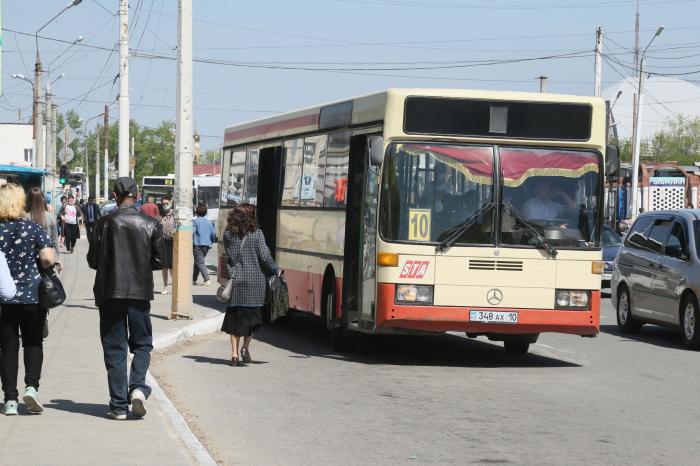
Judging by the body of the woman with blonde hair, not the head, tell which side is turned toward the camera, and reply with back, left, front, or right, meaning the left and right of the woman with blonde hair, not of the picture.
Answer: back

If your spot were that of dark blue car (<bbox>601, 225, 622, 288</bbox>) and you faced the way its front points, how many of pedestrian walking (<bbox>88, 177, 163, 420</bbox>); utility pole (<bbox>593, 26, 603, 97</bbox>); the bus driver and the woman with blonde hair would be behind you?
1

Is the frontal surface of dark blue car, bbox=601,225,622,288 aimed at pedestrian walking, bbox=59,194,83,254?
no

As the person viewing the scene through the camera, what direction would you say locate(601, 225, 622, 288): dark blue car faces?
facing the viewer

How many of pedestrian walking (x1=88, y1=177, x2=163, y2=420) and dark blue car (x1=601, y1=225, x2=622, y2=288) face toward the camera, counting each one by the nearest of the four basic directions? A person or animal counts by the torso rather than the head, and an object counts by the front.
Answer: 1

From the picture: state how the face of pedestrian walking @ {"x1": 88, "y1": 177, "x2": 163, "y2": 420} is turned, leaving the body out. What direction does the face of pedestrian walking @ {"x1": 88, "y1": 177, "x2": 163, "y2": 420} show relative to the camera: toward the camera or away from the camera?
away from the camera

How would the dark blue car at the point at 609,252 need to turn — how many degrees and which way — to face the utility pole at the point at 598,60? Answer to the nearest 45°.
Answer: approximately 180°

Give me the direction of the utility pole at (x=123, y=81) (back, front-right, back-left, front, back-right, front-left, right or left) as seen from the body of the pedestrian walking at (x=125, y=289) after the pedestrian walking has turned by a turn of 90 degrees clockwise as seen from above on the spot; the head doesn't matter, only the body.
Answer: left

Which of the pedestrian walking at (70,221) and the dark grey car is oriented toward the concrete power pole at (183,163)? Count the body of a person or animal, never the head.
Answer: the pedestrian walking

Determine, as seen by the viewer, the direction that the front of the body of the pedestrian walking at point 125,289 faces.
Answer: away from the camera

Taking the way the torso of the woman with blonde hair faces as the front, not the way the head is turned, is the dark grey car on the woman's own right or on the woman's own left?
on the woman's own right

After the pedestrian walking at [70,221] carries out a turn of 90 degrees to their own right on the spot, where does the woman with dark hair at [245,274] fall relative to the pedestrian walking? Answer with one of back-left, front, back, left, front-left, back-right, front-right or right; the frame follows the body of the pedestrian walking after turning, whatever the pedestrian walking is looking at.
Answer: left

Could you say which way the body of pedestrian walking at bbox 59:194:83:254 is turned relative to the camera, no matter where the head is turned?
toward the camera

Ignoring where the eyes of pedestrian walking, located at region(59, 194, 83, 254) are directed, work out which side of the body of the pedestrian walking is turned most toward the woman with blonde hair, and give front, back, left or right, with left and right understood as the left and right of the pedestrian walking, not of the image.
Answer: front

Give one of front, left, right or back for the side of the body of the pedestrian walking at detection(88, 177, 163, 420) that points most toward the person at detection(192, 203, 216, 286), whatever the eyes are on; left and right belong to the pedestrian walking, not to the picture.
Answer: front
